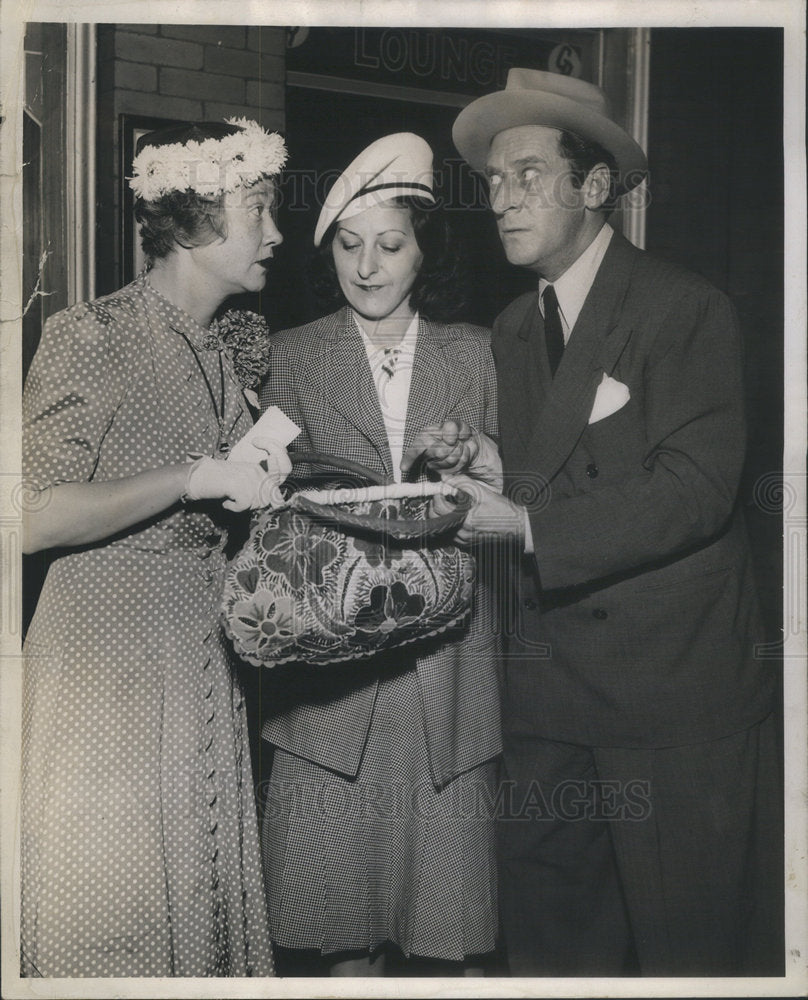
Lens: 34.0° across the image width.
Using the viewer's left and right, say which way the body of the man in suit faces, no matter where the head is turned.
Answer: facing the viewer and to the left of the viewer

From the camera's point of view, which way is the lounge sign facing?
toward the camera

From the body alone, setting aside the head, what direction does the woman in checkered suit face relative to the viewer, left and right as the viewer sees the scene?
facing the viewer

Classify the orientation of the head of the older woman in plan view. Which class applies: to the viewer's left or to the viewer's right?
to the viewer's right

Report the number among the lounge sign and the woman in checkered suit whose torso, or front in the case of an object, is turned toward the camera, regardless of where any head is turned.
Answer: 2
